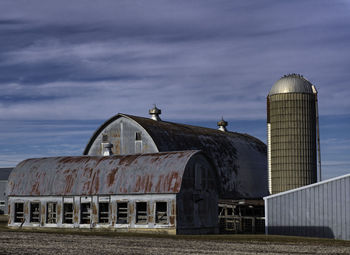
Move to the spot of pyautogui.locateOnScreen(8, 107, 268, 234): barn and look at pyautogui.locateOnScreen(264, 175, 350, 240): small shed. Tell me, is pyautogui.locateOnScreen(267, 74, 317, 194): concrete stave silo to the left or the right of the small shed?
left
